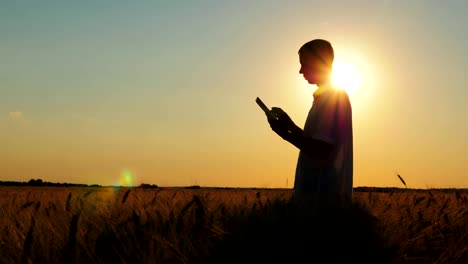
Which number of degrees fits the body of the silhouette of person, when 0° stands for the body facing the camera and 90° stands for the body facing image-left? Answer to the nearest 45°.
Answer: approximately 90°
